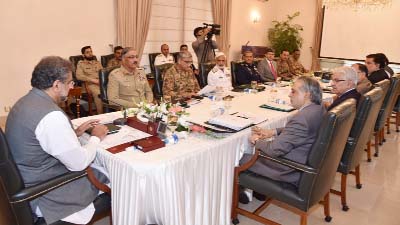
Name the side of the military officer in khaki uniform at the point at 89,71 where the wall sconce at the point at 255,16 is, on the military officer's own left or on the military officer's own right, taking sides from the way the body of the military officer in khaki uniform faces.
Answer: on the military officer's own left

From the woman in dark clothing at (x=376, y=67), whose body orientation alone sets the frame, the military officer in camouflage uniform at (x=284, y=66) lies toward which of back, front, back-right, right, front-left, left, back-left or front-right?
front-right

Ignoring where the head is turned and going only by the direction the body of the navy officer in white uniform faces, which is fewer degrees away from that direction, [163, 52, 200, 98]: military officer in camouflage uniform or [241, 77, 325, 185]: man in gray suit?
the man in gray suit

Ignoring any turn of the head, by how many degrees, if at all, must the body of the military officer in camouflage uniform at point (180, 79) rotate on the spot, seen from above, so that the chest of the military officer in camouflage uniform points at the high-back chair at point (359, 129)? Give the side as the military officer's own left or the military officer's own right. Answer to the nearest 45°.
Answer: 0° — they already face it

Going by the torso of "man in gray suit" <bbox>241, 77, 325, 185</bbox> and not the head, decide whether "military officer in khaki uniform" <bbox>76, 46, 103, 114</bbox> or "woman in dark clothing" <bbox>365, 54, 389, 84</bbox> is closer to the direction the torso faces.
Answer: the military officer in khaki uniform

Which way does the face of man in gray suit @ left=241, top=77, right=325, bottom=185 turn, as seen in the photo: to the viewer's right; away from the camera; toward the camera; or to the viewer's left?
to the viewer's left

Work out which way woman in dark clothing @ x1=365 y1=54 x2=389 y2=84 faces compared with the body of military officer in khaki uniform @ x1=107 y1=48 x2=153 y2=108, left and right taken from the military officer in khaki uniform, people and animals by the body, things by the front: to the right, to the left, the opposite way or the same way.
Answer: the opposite way

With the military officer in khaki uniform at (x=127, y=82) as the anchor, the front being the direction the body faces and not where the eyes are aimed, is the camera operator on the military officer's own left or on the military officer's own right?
on the military officer's own left

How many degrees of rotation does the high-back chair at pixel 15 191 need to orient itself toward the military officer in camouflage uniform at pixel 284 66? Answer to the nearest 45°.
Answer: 0° — it already faces them

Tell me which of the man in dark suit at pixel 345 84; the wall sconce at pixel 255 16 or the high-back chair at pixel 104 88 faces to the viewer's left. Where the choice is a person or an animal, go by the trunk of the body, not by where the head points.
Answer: the man in dark suit

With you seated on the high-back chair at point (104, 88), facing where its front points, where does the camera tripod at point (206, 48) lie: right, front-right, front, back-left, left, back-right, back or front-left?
left

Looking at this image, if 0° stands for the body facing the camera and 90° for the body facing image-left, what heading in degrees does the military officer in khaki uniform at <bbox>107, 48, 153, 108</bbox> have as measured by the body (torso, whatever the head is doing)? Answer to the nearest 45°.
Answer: approximately 315°

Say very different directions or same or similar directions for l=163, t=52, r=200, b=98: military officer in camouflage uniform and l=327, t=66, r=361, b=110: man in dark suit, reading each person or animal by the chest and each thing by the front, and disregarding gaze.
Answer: very different directions

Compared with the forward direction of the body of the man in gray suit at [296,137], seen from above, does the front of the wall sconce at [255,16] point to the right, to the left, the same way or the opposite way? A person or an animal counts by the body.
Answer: to the left

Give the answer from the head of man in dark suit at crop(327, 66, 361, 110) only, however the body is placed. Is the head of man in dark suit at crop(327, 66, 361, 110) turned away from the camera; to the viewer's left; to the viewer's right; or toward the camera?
to the viewer's left
